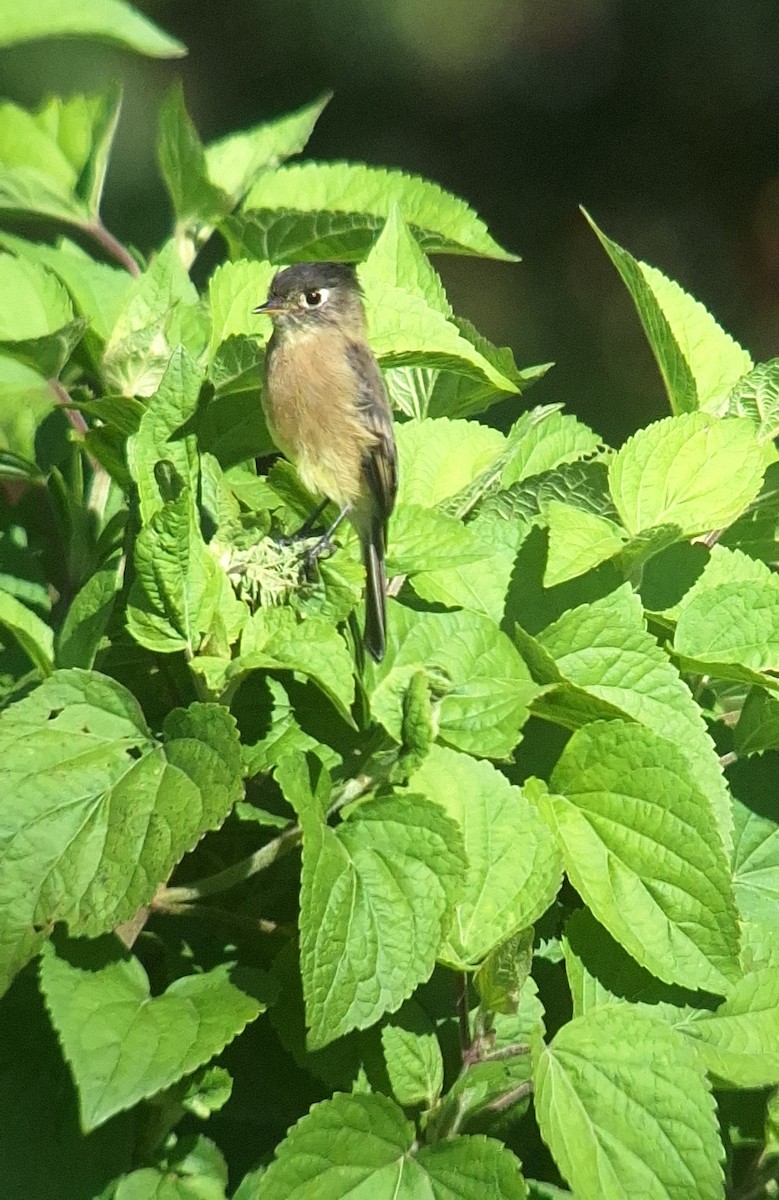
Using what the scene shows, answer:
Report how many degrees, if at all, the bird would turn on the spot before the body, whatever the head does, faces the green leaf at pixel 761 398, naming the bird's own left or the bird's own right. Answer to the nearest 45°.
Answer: approximately 90° to the bird's own left

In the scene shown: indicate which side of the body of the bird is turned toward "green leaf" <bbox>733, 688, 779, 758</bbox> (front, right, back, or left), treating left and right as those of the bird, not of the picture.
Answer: left

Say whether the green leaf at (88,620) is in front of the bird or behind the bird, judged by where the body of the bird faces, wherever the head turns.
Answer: in front

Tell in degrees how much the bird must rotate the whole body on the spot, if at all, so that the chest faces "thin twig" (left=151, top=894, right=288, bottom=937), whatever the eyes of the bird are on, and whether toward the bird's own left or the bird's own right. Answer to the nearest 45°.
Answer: approximately 45° to the bird's own left

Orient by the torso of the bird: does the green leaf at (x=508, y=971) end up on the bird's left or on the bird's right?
on the bird's left

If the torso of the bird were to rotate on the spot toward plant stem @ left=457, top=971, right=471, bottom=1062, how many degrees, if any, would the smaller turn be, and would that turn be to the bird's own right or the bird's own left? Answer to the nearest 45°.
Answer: approximately 45° to the bird's own left

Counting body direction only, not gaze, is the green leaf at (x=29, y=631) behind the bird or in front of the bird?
in front

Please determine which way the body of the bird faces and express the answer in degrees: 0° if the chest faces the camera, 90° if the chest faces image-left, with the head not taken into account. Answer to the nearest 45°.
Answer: approximately 45°

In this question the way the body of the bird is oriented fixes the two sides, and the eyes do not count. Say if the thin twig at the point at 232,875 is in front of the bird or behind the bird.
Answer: in front

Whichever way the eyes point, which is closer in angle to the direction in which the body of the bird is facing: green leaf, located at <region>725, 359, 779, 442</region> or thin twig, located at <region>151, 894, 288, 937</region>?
the thin twig
